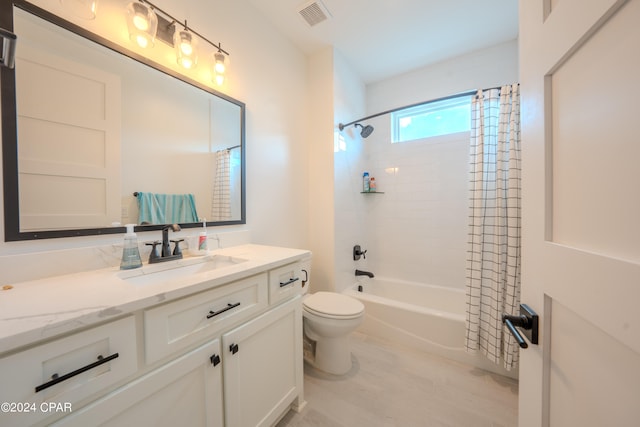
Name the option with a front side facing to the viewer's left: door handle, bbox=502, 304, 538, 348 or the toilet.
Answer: the door handle

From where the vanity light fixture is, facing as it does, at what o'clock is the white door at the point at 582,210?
The white door is roughly at 1 o'clock from the vanity light fixture.

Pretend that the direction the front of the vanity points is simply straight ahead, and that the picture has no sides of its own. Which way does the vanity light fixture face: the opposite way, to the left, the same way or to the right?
the same way

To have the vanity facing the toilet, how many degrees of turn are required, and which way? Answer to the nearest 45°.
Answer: approximately 45° to its left

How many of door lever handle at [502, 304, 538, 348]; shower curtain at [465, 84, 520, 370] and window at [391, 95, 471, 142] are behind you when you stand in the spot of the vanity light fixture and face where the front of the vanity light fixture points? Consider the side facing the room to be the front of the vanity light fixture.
0

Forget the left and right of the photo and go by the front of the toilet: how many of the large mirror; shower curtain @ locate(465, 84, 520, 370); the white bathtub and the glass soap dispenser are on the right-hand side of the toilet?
2

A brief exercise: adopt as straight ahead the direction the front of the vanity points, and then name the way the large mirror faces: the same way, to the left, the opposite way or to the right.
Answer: the same way

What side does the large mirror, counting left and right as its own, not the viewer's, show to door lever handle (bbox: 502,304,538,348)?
front

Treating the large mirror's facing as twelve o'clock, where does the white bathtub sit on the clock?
The white bathtub is roughly at 11 o'clock from the large mirror.

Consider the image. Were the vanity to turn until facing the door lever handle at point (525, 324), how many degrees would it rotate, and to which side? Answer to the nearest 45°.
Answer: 0° — it already faces it

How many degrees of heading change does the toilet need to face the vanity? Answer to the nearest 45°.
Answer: approximately 90° to its right

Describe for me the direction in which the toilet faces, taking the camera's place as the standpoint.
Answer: facing the viewer and to the right of the viewer

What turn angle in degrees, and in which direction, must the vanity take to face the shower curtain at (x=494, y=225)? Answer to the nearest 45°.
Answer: approximately 45° to its left

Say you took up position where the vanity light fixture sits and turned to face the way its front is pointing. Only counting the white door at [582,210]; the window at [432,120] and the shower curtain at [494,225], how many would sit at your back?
0

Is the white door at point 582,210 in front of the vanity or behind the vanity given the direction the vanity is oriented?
in front

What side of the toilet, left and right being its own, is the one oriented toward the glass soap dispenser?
right
